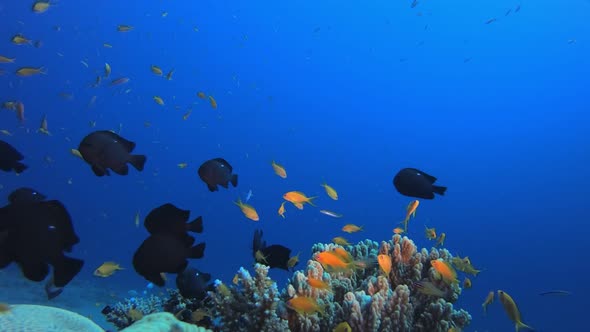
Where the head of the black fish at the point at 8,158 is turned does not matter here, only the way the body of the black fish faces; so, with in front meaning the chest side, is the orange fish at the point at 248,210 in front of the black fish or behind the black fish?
behind

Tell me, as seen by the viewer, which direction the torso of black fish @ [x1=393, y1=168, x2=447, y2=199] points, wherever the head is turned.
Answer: to the viewer's left

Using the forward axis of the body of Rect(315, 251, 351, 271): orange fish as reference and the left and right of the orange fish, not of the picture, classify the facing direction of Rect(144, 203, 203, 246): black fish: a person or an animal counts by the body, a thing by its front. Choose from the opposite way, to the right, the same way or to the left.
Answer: the same way

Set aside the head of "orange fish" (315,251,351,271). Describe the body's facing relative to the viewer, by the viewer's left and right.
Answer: facing to the left of the viewer

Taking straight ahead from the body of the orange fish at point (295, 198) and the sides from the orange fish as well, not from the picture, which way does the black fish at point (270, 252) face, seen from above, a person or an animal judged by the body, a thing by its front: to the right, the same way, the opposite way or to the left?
the same way

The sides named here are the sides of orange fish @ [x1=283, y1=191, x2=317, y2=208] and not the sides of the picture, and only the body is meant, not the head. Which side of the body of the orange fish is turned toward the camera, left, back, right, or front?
left

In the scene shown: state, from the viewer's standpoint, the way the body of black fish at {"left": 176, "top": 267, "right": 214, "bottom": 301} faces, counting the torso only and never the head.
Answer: to the viewer's left

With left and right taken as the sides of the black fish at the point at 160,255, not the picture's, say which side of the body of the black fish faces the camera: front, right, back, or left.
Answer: left
